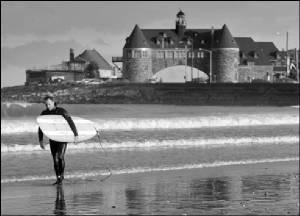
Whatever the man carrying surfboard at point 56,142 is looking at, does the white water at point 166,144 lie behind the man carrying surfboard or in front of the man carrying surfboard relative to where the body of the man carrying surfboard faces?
behind

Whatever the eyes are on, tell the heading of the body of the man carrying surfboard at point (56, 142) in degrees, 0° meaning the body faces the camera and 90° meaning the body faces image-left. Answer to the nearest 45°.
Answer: approximately 45°

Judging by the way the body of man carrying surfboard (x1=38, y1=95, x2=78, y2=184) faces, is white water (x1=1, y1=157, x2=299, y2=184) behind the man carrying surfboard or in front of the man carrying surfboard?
behind
